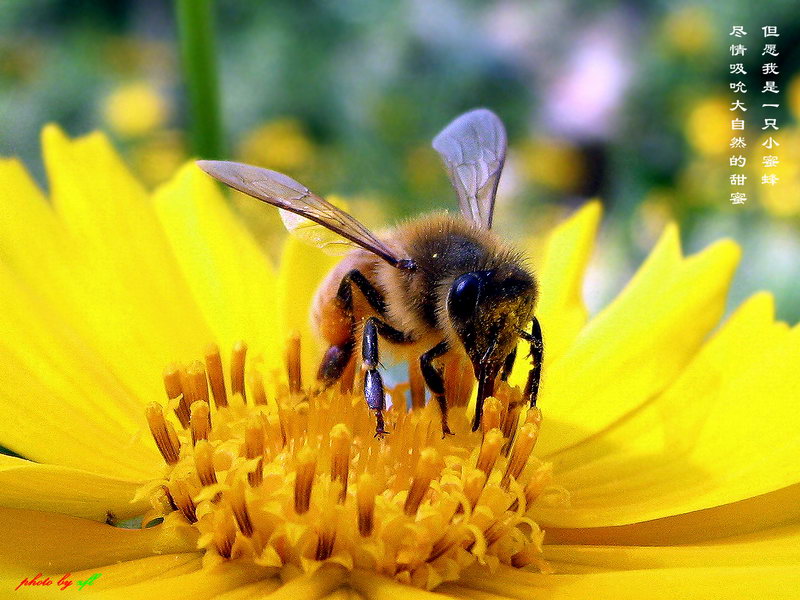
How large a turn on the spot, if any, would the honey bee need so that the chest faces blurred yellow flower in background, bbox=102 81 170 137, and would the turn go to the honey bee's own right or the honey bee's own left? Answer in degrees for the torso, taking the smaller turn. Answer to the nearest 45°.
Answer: approximately 135° to the honey bee's own left

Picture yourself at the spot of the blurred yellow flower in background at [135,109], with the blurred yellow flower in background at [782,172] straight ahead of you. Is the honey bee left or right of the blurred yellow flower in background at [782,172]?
right

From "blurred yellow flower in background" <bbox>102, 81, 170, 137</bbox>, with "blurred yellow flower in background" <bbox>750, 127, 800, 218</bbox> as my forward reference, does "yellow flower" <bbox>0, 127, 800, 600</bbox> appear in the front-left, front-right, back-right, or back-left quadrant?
front-right

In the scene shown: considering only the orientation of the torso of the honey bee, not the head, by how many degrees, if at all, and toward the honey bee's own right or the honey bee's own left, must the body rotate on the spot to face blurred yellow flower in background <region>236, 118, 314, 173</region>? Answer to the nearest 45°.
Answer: approximately 135° to the honey bee's own left

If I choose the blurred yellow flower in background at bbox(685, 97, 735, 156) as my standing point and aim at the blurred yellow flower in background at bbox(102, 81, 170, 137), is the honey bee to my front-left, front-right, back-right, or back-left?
front-left

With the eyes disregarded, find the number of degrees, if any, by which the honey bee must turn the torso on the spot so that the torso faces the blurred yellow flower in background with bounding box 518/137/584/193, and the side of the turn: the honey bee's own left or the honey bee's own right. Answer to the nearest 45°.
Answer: approximately 135° to the honey bee's own left

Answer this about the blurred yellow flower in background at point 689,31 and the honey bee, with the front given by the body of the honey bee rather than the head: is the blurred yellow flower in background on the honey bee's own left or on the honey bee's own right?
on the honey bee's own left

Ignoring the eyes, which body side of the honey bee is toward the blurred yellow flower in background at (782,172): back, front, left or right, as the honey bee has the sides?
left

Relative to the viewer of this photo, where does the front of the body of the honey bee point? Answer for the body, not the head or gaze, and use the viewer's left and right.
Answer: facing the viewer and to the right of the viewer
